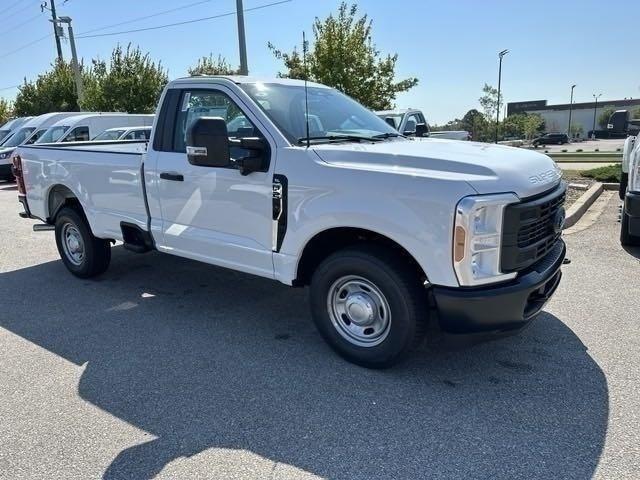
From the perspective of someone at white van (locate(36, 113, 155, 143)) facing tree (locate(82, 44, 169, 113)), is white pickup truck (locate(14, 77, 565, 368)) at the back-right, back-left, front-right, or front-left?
back-right

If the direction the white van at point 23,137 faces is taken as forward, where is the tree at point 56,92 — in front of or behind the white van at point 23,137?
behind

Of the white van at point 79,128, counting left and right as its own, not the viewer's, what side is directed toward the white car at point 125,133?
left

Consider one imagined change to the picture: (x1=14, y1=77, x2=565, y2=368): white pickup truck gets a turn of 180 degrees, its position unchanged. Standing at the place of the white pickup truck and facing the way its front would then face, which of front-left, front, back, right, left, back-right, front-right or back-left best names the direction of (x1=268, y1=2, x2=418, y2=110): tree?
front-right

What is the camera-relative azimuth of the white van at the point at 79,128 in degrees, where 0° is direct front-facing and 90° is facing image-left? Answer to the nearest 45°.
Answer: approximately 45°

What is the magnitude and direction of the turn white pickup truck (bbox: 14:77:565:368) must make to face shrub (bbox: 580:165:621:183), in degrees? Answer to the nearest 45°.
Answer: approximately 90° to its left

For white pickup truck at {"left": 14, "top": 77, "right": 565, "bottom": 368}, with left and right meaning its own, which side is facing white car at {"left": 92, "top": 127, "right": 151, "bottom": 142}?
back

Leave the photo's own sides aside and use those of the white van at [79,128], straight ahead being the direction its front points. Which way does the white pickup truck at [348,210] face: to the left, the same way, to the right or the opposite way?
to the left

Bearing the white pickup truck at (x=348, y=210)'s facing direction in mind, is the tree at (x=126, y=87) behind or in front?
behind

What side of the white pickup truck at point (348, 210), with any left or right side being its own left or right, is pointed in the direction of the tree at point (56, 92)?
back
